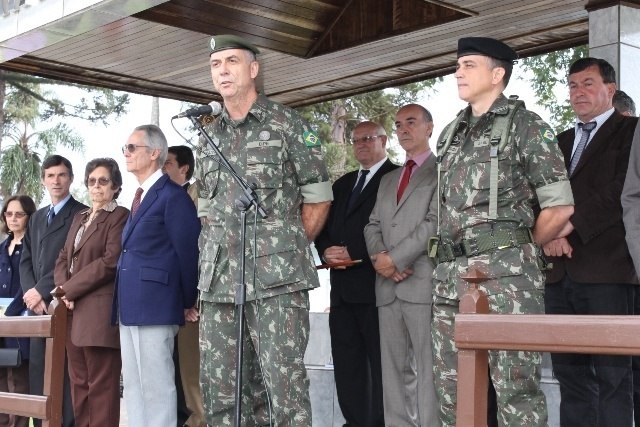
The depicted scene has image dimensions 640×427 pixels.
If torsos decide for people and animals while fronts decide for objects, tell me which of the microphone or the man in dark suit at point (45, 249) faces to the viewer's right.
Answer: the microphone

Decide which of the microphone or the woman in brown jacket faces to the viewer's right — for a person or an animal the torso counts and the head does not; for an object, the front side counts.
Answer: the microphone

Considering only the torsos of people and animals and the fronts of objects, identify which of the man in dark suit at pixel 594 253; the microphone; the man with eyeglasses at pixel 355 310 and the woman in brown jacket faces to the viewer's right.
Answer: the microphone

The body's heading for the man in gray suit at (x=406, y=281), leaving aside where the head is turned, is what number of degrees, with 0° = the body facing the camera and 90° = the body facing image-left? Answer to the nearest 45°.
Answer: approximately 45°

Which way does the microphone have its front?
to the viewer's right

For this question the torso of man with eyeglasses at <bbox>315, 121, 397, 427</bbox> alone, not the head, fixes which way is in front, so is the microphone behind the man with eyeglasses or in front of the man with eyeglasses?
in front

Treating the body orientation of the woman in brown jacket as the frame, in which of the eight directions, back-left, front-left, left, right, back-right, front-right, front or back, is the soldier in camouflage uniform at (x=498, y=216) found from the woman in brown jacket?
left

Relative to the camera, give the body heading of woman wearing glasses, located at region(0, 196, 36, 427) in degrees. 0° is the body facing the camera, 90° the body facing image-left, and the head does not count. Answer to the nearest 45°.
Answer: approximately 45°

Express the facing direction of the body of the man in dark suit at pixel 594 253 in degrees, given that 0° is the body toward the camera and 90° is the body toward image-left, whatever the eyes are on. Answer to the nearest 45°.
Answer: approximately 45°

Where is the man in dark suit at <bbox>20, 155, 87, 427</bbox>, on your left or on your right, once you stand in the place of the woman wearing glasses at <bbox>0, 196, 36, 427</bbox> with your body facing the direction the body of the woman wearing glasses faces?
on your left

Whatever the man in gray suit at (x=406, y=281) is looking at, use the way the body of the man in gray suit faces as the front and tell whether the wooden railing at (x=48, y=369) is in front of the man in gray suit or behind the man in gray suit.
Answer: in front

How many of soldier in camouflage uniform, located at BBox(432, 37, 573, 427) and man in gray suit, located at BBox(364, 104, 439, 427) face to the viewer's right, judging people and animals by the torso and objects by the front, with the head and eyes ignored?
0
